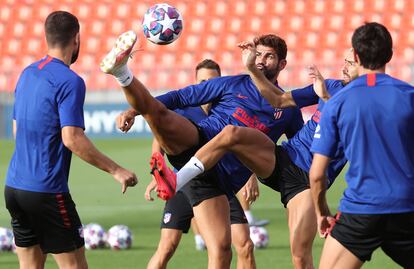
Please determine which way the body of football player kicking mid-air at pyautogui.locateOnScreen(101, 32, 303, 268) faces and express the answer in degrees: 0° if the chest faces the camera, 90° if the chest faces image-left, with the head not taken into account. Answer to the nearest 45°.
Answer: approximately 45°

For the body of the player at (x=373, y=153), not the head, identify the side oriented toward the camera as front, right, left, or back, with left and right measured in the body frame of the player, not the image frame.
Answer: back

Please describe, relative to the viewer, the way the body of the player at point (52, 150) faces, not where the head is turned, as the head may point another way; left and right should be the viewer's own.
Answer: facing away from the viewer and to the right of the viewer

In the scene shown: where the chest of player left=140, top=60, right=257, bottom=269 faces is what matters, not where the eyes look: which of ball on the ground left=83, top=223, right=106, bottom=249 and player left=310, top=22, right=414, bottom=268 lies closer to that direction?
the player

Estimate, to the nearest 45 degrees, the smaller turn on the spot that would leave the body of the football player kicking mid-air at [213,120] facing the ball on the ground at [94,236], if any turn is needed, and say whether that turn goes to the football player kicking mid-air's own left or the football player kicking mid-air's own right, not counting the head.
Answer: approximately 90° to the football player kicking mid-air's own right

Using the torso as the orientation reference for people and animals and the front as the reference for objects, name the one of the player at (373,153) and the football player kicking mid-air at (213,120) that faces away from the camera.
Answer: the player

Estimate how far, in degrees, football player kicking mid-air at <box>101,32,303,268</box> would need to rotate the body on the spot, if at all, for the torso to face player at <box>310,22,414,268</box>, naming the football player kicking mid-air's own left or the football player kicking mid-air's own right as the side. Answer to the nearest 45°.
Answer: approximately 90° to the football player kicking mid-air's own left
